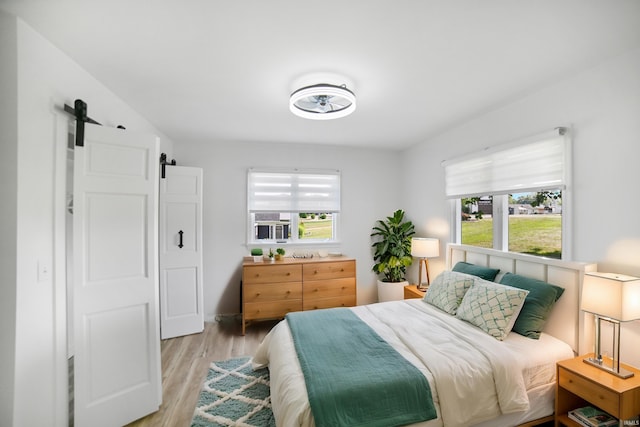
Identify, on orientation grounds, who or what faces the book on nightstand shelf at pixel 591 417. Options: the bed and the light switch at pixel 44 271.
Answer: the light switch

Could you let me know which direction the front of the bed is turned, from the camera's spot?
facing the viewer and to the left of the viewer

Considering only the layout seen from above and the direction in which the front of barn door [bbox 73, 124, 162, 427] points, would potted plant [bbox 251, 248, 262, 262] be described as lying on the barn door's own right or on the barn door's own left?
on the barn door's own left

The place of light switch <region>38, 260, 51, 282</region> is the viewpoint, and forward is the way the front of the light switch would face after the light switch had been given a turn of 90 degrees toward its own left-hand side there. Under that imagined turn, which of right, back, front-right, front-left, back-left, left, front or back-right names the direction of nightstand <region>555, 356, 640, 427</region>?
right

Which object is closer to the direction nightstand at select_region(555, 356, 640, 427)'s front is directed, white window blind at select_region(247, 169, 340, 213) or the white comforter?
the white comforter

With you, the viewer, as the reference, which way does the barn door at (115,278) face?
facing the viewer and to the right of the viewer

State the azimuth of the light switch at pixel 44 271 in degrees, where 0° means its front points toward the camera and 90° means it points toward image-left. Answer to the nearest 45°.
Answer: approximately 315°

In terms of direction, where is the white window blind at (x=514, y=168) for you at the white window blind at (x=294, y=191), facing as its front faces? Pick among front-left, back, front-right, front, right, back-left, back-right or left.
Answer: front-left

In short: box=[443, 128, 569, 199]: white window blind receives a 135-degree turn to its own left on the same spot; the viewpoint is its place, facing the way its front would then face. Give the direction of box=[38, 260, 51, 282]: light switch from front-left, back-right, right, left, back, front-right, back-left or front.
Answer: back-right

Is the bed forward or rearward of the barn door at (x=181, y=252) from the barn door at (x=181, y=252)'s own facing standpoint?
forward

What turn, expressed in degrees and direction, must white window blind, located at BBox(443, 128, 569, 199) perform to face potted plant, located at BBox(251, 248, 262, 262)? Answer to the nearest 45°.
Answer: approximately 45° to its right

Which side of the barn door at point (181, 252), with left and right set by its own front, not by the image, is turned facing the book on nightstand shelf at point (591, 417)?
front

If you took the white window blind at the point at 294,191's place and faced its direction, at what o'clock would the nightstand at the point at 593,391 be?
The nightstand is roughly at 11 o'clock from the white window blind.

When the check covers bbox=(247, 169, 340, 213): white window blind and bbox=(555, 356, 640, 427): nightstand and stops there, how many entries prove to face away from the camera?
0

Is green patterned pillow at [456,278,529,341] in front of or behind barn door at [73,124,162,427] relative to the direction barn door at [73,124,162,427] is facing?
in front

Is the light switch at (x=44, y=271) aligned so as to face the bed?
yes
